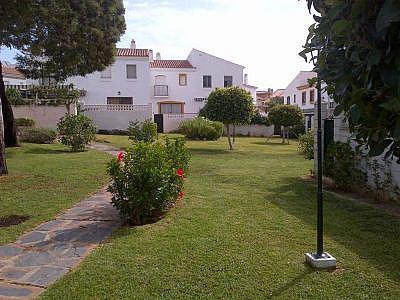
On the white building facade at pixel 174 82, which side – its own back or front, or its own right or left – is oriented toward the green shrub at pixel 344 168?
front

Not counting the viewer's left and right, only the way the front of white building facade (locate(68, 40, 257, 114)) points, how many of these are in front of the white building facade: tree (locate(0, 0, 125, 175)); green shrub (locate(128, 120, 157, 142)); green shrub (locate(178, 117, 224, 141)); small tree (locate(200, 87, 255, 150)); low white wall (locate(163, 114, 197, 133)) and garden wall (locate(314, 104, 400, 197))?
6

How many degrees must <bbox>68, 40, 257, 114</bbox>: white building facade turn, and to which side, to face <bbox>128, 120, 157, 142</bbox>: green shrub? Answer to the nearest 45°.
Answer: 0° — it already faces it

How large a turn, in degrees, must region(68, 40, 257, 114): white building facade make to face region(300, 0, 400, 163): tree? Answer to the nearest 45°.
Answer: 0° — it already faces it

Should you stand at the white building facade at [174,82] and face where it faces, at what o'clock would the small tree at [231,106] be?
The small tree is roughly at 12 o'clock from the white building facade.

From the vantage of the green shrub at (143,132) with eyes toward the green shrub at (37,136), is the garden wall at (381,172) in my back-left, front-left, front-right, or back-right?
back-left

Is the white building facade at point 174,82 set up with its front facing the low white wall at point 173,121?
yes

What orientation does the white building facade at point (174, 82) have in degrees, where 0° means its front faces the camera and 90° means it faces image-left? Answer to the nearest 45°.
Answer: approximately 0°

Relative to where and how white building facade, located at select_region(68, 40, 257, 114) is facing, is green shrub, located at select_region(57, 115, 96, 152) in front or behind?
in front

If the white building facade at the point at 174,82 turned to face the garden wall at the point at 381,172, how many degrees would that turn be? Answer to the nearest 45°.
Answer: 0° — it already faces it

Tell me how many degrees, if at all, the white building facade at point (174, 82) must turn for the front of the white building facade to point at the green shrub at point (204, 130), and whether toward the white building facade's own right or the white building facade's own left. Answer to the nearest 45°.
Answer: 0° — it already faces it

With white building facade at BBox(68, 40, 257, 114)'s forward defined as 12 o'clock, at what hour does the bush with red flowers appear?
The bush with red flowers is roughly at 12 o'clock from the white building facade.

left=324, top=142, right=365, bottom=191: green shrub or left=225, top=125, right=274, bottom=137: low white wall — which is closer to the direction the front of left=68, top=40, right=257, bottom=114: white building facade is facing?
the green shrub

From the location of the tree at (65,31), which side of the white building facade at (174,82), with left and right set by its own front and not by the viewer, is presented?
front

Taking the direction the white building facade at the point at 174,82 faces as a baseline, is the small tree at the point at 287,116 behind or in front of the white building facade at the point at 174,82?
in front

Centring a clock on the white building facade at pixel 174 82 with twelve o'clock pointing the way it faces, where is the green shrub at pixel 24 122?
The green shrub is roughly at 1 o'clock from the white building facade.
